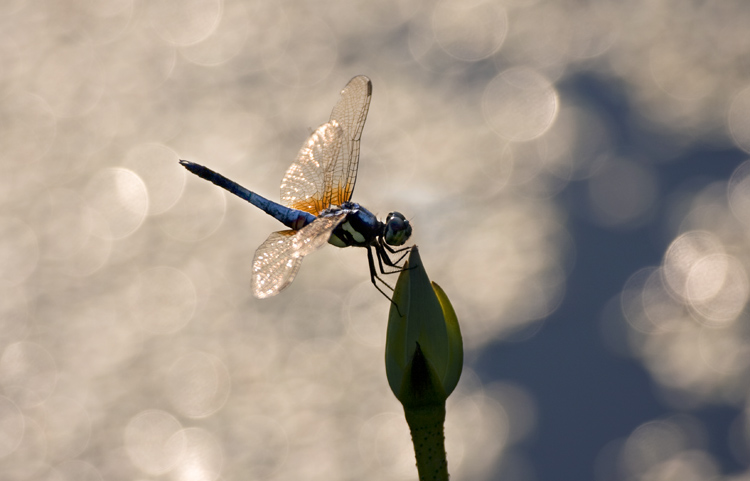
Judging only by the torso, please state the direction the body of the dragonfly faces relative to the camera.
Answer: to the viewer's right
